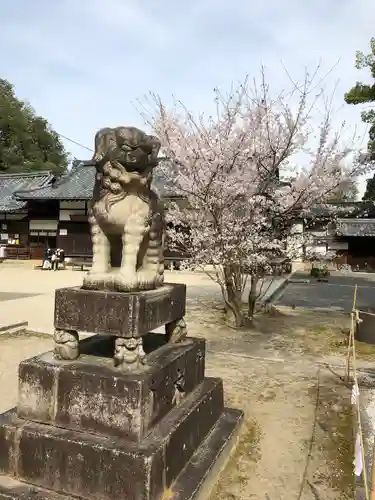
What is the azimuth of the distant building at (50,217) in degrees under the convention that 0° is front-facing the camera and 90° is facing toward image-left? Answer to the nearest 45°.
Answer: approximately 0°

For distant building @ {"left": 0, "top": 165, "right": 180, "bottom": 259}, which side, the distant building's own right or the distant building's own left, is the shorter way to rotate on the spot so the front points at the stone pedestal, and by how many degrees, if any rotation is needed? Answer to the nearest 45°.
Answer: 0° — it already faces it

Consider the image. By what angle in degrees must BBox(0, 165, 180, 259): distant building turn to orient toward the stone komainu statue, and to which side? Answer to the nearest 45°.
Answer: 0° — it already faces it

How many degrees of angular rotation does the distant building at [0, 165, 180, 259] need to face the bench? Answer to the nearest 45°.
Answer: approximately 45° to its left
